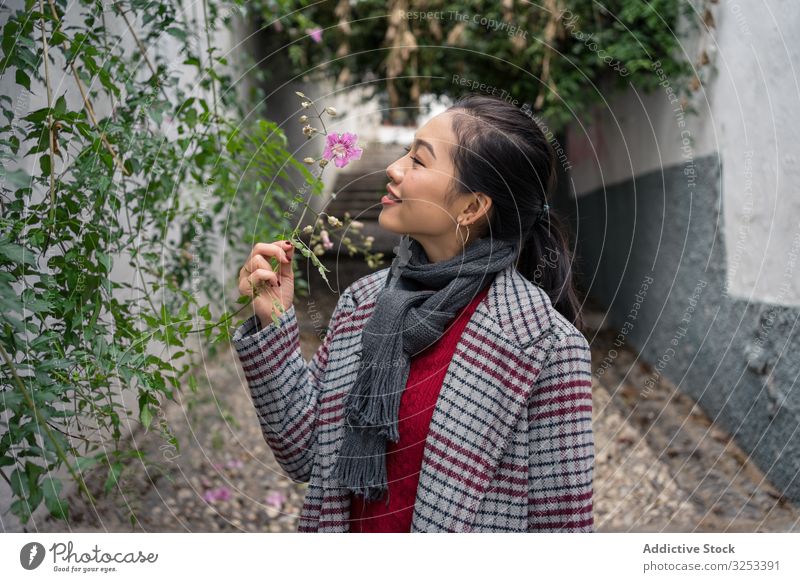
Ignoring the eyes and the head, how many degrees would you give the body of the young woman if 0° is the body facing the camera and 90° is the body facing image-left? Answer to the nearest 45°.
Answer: approximately 45°

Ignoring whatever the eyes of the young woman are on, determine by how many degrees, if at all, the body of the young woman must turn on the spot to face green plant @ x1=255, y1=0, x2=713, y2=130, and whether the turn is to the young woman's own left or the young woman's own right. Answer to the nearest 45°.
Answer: approximately 135° to the young woman's own right
